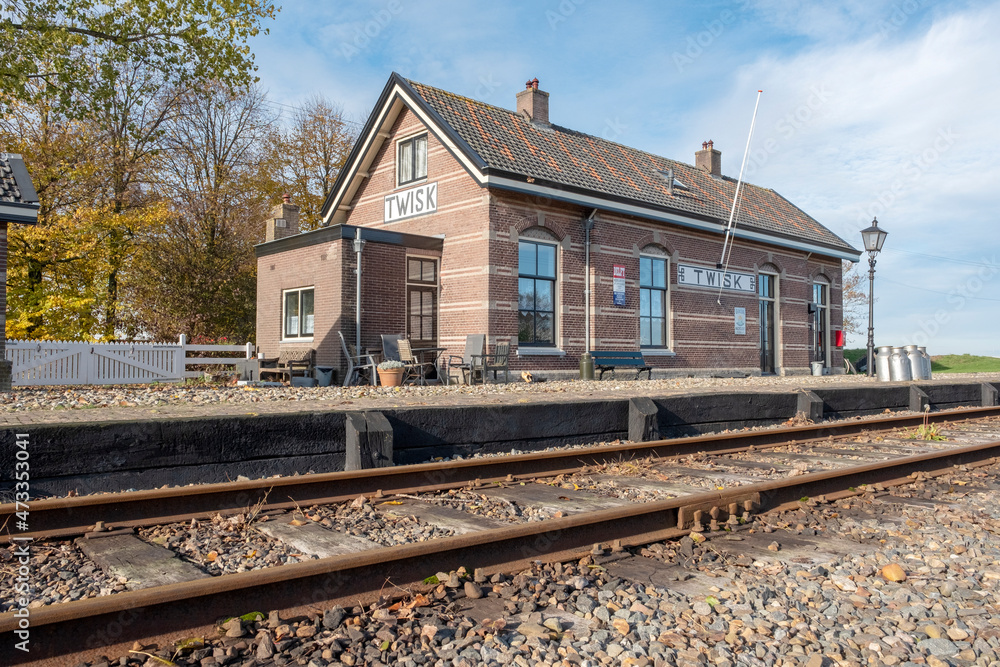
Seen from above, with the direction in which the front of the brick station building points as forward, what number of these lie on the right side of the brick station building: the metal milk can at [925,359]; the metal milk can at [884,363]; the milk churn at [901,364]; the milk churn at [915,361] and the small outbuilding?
1

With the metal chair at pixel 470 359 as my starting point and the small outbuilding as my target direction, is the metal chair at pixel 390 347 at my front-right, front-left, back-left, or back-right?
front-right

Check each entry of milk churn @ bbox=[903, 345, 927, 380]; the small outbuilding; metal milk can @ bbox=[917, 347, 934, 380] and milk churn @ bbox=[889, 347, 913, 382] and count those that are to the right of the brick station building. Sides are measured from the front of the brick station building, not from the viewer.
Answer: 1

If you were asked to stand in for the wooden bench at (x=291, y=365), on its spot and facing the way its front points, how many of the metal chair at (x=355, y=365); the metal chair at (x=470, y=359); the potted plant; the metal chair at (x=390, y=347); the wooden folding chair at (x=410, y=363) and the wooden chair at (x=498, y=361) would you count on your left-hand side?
6

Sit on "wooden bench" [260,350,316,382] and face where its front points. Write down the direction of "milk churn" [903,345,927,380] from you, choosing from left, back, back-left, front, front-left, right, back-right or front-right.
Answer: back-left

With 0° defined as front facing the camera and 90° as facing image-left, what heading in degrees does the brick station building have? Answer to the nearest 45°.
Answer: approximately 315°

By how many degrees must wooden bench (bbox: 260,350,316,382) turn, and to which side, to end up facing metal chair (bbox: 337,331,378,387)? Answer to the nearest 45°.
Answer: approximately 90° to its left

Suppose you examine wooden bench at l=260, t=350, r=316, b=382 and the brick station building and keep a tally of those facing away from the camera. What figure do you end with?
0

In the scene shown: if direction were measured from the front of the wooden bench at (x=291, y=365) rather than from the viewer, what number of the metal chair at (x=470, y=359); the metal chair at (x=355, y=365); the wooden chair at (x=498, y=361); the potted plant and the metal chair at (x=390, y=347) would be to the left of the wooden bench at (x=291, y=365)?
5

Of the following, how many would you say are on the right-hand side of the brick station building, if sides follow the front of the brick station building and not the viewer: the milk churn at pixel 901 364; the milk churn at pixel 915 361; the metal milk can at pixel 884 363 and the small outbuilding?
1

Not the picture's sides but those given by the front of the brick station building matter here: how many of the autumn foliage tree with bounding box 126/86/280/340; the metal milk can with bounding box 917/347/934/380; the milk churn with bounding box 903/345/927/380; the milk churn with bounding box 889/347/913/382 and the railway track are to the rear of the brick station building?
1

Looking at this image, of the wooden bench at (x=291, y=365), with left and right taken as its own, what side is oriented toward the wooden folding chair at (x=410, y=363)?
left

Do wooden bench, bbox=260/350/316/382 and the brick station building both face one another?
no

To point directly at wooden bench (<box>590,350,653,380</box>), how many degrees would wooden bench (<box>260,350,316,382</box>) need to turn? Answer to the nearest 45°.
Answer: approximately 135° to its left

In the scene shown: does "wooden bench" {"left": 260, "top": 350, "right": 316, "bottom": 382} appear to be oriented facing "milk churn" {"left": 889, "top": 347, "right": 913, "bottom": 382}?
no

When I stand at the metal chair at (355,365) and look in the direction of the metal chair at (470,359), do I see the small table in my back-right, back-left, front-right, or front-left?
front-left
